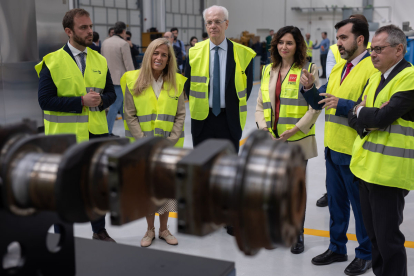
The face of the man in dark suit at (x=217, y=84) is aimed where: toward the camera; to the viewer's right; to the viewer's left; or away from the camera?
toward the camera

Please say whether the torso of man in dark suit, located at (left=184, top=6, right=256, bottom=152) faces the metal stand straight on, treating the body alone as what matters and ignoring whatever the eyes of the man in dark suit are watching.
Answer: yes

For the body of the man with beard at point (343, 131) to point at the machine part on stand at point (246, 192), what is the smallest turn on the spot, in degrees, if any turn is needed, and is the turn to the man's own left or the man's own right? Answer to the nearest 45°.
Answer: approximately 45° to the man's own left

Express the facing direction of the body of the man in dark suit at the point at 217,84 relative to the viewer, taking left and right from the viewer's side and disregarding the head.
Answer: facing the viewer

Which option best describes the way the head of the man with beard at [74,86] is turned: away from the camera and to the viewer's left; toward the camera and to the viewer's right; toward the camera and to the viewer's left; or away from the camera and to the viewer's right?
toward the camera and to the viewer's right

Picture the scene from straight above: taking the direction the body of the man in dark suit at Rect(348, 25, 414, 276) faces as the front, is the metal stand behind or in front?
in front

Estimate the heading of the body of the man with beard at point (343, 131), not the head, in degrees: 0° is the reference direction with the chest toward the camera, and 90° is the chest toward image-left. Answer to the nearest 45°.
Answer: approximately 45°

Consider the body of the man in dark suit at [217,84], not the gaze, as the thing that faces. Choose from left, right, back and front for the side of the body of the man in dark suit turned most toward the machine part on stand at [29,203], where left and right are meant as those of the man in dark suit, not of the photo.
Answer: front

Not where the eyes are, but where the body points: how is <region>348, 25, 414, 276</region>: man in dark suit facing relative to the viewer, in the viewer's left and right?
facing the viewer and to the left of the viewer

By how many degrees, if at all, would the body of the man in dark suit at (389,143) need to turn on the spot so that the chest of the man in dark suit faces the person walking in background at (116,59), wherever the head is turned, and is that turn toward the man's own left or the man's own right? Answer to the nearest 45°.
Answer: approximately 90° to the man's own right

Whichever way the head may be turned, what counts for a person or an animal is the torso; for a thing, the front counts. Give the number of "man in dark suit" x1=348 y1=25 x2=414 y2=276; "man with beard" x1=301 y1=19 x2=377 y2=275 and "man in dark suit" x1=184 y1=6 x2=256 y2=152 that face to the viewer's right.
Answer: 0

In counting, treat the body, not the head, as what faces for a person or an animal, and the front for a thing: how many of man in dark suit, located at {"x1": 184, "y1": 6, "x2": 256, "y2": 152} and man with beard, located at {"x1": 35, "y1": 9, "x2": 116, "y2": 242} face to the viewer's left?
0

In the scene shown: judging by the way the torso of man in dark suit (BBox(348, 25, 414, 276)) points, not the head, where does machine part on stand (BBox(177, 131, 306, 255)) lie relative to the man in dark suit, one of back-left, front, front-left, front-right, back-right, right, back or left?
front-left

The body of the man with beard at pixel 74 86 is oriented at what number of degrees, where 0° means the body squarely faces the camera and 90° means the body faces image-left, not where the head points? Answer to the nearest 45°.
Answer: approximately 315°

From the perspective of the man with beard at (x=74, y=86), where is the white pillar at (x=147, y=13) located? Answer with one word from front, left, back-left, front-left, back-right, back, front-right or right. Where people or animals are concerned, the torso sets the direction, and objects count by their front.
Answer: back-left

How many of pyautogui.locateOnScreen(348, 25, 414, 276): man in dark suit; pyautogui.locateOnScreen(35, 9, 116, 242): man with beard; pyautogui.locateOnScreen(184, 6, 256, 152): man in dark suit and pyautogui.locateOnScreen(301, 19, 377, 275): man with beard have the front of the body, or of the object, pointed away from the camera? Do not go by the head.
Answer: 0

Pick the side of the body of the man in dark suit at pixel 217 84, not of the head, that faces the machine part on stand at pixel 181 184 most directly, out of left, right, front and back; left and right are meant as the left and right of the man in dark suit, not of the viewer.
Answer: front

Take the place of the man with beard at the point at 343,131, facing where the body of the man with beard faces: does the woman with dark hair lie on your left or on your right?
on your right

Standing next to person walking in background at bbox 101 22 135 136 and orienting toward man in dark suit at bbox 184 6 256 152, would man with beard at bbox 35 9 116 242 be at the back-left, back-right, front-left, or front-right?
front-right
